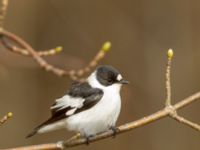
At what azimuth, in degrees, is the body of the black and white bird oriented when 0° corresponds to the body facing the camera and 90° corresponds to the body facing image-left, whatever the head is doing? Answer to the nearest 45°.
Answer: approximately 270°
